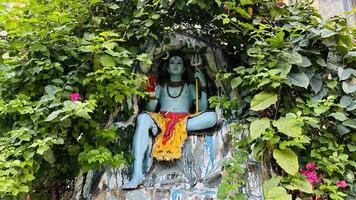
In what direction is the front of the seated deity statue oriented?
toward the camera

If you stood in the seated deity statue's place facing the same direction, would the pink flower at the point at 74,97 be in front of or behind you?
in front

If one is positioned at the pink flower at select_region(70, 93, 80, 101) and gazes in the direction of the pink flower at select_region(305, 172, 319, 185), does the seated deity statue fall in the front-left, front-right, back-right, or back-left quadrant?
front-left

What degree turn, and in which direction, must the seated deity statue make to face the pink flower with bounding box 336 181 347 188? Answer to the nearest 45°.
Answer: approximately 45° to its left

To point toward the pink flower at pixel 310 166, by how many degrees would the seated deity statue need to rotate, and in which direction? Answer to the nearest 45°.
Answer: approximately 45° to its left

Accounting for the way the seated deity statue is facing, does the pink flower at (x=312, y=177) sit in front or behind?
in front
